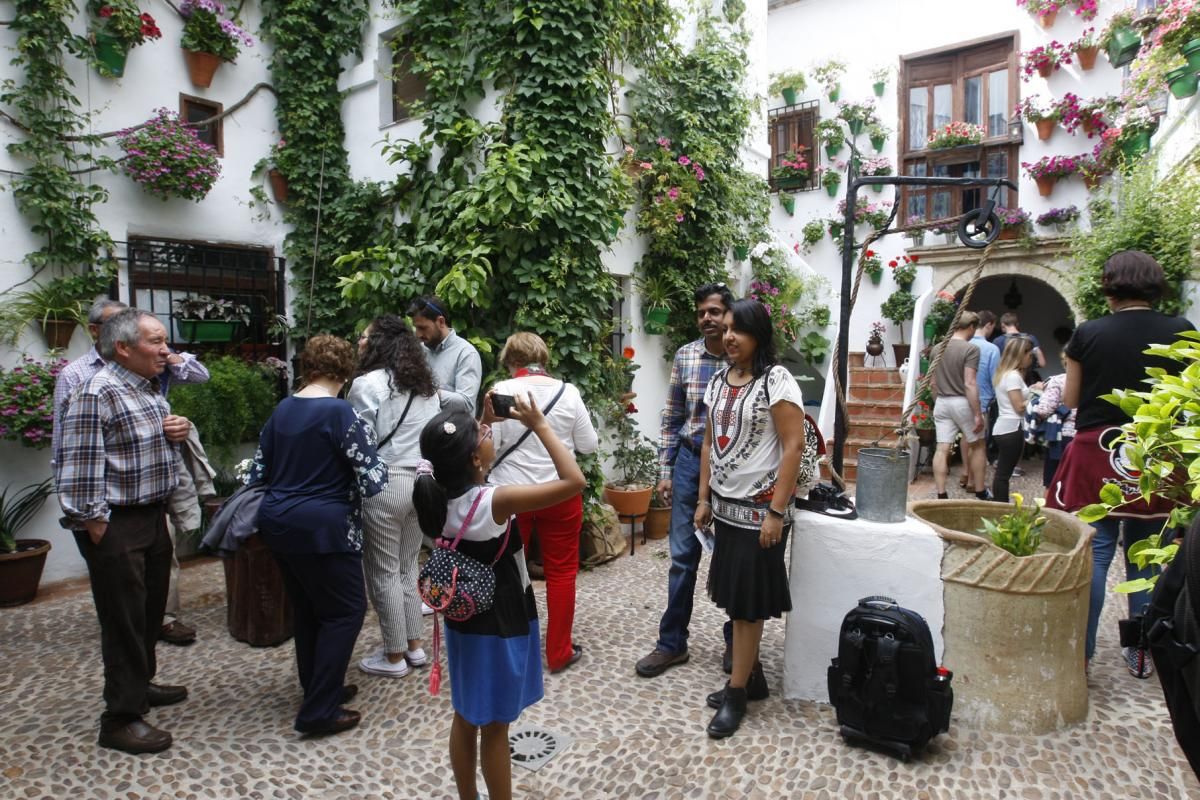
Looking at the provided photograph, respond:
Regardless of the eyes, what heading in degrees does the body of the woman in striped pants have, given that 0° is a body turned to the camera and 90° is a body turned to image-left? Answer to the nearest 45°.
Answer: approximately 135°

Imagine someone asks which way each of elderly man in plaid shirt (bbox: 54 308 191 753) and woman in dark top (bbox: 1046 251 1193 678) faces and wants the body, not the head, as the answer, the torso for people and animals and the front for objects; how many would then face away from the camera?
1

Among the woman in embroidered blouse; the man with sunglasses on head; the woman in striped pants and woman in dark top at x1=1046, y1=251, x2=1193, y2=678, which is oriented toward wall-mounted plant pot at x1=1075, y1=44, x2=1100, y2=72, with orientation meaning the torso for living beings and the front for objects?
the woman in dark top

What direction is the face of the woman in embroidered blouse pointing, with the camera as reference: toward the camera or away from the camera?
toward the camera

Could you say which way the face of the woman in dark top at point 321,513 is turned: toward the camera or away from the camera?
away from the camera

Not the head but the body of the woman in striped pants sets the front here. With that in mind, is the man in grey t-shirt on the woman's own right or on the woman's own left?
on the woman's own right

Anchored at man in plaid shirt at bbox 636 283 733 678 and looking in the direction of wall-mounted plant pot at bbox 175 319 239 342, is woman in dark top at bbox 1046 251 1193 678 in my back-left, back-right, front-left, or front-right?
back-right

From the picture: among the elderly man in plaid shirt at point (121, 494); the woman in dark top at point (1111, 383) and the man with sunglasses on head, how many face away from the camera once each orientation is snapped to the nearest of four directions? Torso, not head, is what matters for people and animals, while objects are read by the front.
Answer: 1

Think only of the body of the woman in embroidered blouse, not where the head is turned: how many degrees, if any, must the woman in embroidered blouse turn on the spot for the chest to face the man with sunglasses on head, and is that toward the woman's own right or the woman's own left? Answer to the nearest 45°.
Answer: approximately 90° to the woman's own right

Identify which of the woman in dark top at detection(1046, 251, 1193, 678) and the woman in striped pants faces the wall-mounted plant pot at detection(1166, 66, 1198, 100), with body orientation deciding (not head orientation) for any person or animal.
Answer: the woman in dark top

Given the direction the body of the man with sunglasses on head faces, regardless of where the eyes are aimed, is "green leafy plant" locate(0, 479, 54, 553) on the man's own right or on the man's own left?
on the man's own right

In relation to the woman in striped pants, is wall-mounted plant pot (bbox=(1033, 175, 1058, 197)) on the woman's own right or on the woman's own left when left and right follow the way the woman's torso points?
on the woman's own right

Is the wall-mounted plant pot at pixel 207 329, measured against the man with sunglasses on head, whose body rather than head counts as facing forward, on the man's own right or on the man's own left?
on the man's own right

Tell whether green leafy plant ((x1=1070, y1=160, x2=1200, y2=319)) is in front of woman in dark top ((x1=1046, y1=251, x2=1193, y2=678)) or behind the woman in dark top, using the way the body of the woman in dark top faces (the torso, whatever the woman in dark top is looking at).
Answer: in front

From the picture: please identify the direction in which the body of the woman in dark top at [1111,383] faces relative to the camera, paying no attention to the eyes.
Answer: away from the camera

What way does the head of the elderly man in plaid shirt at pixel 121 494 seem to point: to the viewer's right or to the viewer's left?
to the viewer's right
